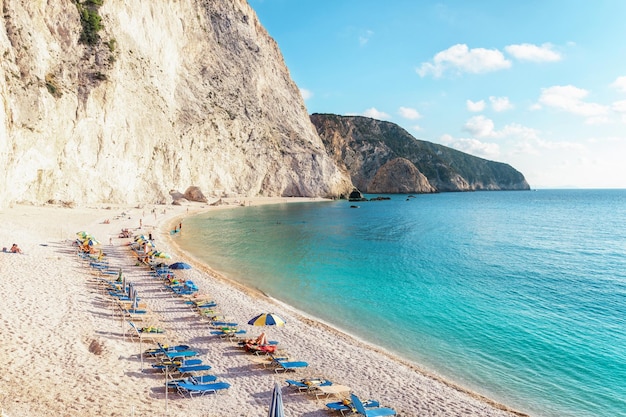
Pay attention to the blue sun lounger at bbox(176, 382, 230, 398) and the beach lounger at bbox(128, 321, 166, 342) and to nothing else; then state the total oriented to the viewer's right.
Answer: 2

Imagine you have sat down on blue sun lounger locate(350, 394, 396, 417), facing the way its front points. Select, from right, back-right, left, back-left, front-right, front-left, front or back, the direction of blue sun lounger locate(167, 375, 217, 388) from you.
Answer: back

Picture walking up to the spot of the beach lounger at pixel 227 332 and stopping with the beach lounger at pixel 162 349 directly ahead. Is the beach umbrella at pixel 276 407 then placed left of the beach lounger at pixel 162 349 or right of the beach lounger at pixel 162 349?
left

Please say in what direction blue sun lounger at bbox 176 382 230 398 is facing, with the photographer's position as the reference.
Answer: facing to the right of the viewer

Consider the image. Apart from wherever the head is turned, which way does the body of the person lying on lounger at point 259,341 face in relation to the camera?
to the viewer's right

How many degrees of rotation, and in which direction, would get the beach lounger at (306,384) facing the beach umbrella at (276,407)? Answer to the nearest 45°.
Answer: approximately 90° to its right

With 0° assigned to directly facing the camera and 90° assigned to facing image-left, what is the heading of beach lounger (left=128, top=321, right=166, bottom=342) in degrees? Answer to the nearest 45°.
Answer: approximately 270°

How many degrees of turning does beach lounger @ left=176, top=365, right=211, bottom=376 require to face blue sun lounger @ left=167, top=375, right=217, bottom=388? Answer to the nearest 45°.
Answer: approximately 90° to its right

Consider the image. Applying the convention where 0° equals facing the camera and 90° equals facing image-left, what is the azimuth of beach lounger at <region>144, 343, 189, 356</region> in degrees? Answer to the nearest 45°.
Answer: approximately 270°

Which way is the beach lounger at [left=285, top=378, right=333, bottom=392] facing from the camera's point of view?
to the viewer's right

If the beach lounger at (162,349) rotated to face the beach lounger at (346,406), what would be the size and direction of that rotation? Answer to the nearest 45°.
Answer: approximately 45° to its right

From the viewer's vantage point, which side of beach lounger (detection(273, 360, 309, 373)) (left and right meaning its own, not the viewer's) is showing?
right

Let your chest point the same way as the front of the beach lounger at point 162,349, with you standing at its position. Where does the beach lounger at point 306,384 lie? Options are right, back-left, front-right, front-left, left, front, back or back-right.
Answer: front-right
